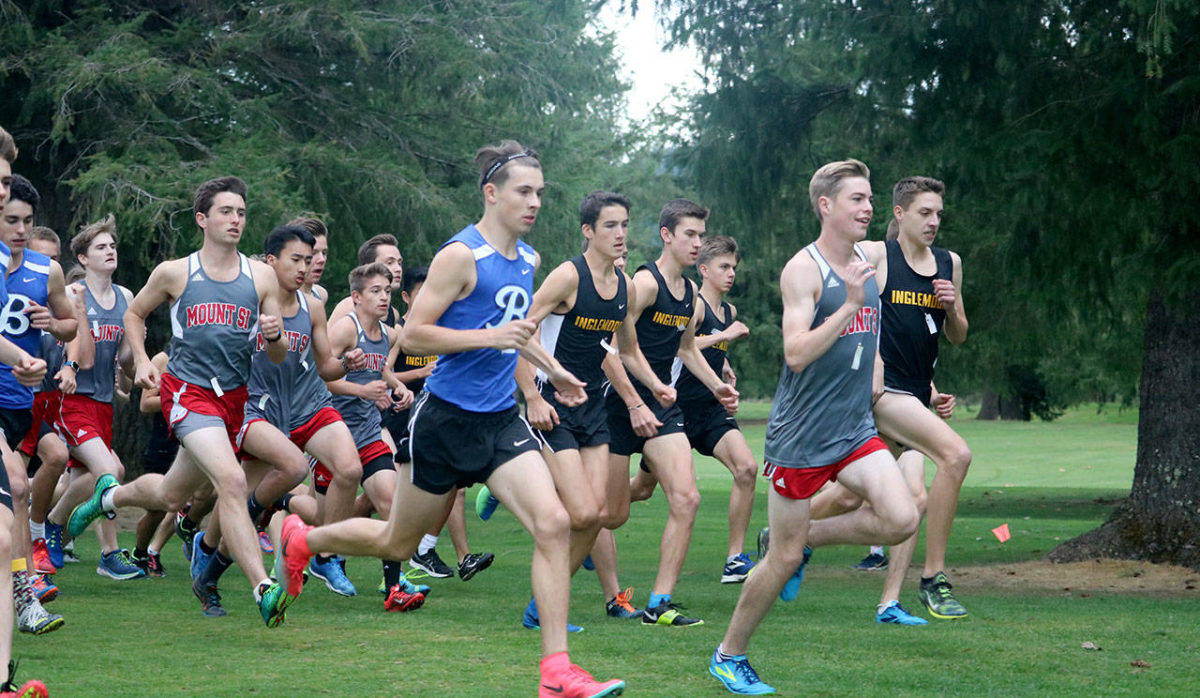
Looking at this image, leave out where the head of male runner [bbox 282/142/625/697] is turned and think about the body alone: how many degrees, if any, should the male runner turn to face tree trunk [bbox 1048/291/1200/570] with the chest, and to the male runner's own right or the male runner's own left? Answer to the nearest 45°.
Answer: approximately 90° to the male runner's own left

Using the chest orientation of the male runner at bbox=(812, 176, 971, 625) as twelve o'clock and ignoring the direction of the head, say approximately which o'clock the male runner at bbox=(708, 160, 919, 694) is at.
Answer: the male runner at bbox=(708, 160, 919, 694) is roughly at 2 o'clock from the male runner at bbox=(812, 176, 971, 625).

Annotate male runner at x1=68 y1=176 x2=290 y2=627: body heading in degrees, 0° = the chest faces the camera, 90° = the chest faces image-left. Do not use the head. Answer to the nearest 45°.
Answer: approximately 315°

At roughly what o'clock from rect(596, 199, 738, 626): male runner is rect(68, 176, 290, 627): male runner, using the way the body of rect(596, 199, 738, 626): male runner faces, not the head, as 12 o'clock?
rect(68, 176, 290, 627): male runner is roughly at 4 o'clock from rect(596, 199, 738, 626): male runner.

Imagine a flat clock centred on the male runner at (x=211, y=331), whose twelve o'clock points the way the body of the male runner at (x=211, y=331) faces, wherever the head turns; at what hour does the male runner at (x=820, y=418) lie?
the male runner at (x=820, y=418) is roughly at 12 o'clock from the male runner at (x=211, y=331).

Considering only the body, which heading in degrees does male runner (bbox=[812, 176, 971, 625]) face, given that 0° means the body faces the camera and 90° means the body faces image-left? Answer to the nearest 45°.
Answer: approximately 315°

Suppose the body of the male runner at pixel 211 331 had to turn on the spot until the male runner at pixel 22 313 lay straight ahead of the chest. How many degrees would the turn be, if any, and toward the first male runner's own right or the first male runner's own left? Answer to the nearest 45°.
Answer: approximately 135° to the first male runner's own right

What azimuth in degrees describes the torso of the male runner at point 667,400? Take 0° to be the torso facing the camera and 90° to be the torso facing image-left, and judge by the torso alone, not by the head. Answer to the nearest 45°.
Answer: approximately 315°
